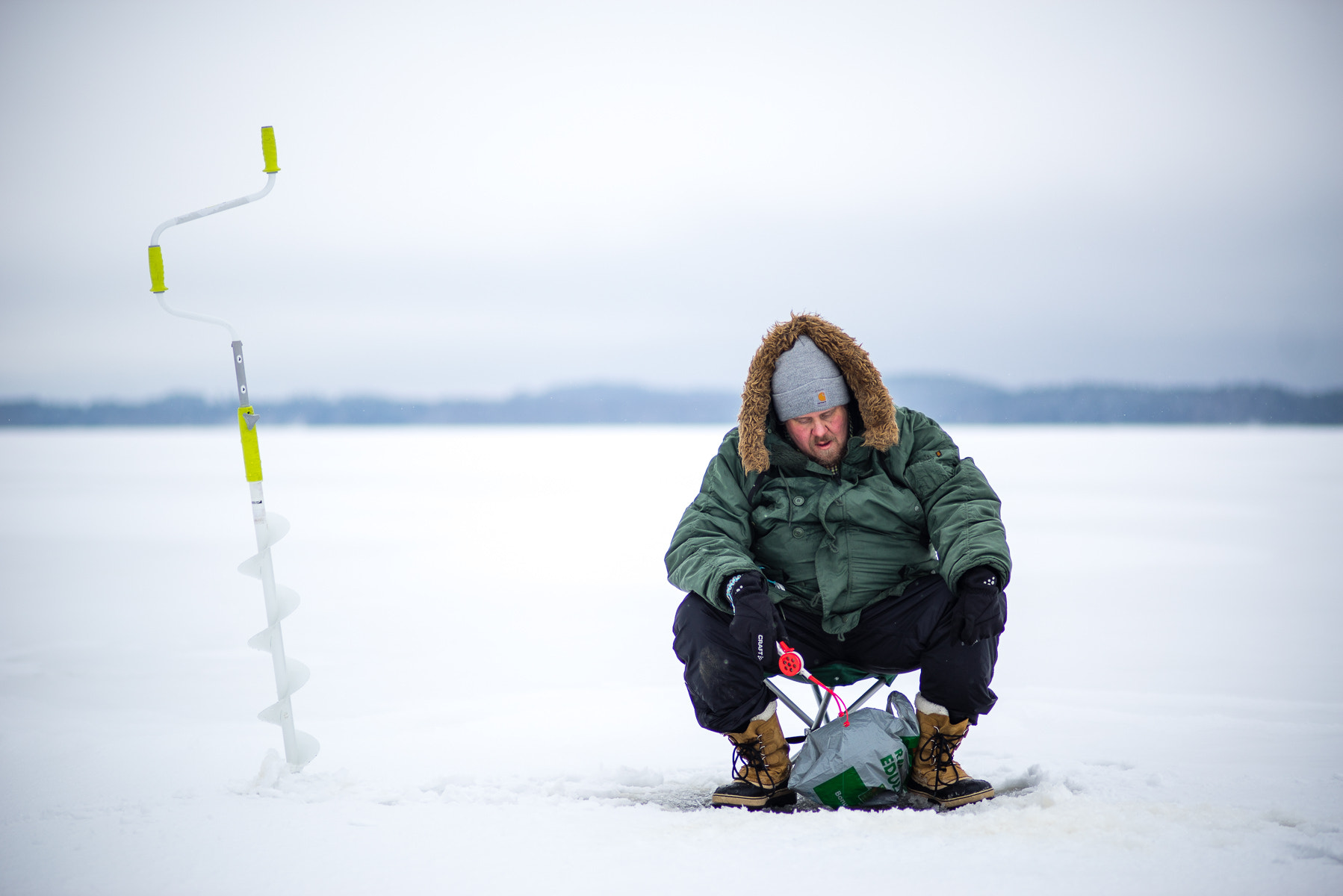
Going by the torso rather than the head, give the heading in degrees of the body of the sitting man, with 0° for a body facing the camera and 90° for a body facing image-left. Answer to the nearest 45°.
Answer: approximately 0°

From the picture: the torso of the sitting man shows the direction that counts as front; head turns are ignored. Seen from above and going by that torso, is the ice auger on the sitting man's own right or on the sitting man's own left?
on the sitting man's own right
